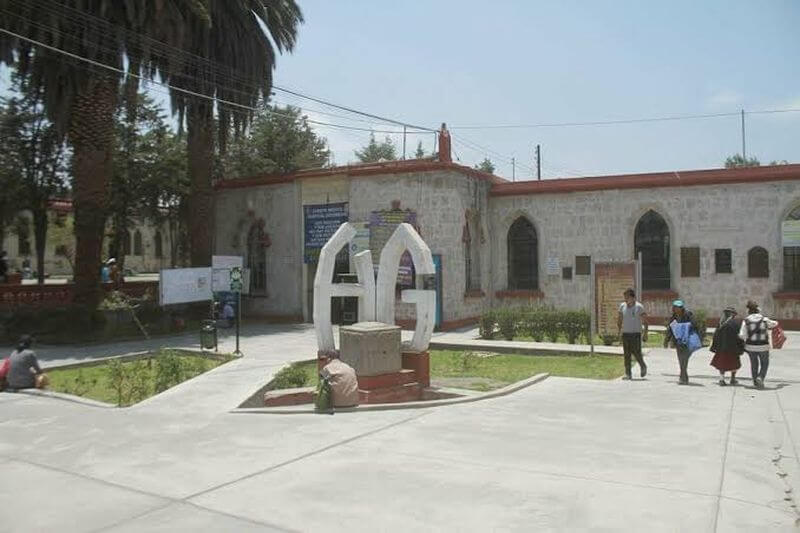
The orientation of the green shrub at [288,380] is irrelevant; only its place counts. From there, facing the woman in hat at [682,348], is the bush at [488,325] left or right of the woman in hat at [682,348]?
left

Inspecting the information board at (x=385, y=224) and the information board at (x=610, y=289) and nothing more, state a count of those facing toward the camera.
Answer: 2

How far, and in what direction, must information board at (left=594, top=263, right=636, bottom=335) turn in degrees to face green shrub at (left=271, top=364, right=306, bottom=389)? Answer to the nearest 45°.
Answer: approximately 45° to its right

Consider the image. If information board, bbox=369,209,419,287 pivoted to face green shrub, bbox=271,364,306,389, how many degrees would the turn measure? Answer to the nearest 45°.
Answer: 0° — it already faces it

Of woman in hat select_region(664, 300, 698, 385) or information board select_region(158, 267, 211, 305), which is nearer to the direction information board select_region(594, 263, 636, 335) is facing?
the woman in hat

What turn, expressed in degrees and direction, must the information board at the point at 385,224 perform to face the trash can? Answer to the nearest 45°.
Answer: approximately 45° to its right

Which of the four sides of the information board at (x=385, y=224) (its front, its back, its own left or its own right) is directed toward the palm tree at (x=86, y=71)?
right
